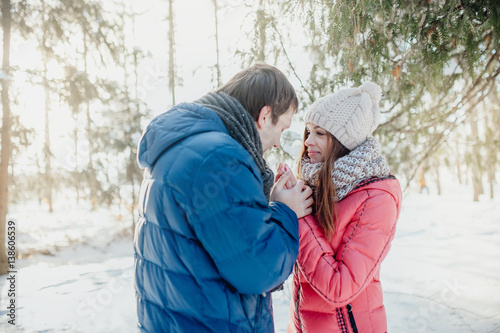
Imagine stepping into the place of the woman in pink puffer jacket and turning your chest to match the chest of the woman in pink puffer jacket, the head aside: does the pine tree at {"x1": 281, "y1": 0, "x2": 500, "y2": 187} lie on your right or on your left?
on your right

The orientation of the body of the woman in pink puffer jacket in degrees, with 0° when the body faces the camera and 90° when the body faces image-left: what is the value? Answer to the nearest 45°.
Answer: approximately 90°

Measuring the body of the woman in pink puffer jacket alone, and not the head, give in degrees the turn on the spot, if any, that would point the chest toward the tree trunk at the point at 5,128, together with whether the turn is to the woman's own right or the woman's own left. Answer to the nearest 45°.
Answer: approximately 45° to the woman's own right

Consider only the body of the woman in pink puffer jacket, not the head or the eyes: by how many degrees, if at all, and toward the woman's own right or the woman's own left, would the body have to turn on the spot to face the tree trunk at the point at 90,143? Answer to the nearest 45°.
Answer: approximately 45° to the woman's own right

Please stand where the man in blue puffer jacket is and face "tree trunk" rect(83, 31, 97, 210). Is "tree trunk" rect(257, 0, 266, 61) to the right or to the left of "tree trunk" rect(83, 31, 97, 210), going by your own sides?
right

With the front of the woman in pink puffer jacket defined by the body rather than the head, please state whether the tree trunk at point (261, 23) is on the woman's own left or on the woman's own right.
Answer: on the woman's own right

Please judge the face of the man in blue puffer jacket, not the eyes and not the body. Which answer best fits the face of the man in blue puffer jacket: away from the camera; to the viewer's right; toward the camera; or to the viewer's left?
to the viewer's right

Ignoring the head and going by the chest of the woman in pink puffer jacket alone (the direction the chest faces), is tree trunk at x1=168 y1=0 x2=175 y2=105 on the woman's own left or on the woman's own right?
on the woman's own right
